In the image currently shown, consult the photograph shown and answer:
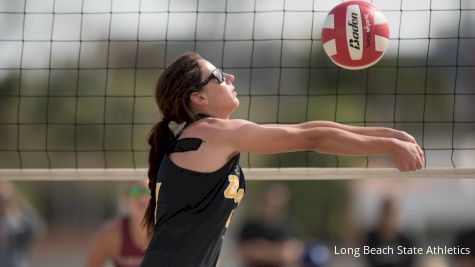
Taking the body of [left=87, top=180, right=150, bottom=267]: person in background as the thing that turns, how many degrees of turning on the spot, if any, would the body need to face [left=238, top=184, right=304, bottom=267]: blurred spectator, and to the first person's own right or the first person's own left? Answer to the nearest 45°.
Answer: approximately 90° to the first person's own left

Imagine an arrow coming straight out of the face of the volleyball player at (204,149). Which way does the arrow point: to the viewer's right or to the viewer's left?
to the viewer's right

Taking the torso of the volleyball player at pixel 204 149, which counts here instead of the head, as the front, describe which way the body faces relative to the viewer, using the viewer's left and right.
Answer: facing to the right of the viewer

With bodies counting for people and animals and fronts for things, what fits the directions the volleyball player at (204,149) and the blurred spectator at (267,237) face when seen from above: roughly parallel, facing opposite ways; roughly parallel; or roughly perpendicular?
roughly perpendicular

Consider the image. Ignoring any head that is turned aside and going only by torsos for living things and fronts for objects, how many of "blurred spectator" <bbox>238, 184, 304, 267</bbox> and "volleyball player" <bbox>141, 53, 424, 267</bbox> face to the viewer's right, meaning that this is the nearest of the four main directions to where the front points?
1

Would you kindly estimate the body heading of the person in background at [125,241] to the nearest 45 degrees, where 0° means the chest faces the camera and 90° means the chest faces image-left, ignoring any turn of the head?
approximately 315°

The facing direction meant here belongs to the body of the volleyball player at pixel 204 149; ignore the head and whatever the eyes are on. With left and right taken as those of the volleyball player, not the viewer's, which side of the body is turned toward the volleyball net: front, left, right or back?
left

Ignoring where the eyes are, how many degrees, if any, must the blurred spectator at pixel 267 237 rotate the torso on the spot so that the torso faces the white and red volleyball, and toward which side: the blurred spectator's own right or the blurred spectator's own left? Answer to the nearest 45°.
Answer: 0° — they already face it

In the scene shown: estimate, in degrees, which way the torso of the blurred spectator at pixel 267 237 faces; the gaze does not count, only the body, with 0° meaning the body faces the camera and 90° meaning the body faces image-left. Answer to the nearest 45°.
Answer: approximately 0°
